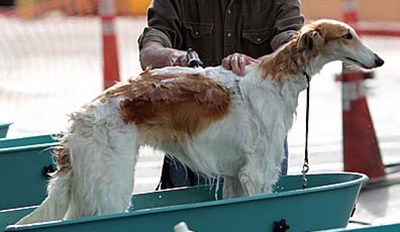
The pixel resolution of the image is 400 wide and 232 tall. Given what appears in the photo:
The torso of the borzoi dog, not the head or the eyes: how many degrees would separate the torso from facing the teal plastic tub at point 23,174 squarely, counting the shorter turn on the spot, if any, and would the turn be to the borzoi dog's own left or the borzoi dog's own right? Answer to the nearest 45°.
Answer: approximately 135° to the borzoi dog's own left

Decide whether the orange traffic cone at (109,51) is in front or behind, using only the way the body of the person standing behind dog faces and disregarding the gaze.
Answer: behind

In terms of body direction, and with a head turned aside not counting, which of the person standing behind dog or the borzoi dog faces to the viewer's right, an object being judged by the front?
the borzoi dog

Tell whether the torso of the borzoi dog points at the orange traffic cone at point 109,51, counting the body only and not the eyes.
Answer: no

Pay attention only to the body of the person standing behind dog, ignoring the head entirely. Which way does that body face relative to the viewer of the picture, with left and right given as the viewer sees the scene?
facing the viewer

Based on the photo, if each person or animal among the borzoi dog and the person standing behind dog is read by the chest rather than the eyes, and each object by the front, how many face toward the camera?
1

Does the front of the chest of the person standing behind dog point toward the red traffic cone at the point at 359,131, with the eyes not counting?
no

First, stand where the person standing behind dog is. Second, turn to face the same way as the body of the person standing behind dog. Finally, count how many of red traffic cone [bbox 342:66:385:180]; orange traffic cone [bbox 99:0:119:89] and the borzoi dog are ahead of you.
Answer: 1

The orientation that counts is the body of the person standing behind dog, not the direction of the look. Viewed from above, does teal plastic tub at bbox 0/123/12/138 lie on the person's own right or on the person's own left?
on the person's own right

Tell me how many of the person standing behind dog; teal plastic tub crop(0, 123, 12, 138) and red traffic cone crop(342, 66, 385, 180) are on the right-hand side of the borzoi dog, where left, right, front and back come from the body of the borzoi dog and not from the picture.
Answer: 0

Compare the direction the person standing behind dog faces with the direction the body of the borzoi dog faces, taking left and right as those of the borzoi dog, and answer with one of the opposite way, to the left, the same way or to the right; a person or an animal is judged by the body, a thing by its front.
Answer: to the right

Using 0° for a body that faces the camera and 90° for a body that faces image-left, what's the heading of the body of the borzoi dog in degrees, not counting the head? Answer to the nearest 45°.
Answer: approximately 270°

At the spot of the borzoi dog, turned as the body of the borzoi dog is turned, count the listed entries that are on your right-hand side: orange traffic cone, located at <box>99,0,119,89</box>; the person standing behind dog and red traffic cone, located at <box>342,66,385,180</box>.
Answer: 0

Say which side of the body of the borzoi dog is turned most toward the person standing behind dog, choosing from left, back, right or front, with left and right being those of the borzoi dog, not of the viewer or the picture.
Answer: left
